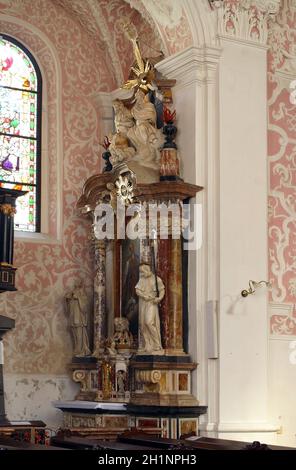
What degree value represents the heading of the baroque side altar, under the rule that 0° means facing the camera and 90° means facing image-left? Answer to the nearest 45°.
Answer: approximately 45°
